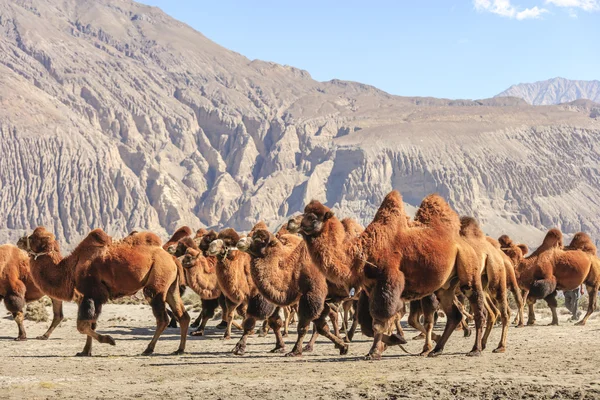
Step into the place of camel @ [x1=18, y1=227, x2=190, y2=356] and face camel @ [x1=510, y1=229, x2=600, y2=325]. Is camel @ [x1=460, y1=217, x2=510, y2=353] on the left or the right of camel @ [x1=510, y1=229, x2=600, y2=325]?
right

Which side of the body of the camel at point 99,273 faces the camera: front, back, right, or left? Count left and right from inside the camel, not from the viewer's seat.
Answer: left

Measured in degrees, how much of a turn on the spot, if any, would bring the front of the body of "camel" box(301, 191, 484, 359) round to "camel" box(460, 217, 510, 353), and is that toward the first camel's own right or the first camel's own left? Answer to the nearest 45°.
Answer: approximately 135° to the first camel's own right

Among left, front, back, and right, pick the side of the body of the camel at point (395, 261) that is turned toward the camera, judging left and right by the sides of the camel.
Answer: left

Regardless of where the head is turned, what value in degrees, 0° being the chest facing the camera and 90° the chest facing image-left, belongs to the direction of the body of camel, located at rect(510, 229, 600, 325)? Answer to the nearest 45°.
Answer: approximately 90°

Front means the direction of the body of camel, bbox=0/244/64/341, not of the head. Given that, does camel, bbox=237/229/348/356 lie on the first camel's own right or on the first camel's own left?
on the first camel's own left

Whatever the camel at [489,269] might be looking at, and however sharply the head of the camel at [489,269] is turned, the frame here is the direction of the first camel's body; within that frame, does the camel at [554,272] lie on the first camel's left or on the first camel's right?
on the first camel's right

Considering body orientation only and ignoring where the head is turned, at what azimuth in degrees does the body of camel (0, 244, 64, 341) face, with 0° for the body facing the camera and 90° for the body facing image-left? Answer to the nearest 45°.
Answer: approximately 90°

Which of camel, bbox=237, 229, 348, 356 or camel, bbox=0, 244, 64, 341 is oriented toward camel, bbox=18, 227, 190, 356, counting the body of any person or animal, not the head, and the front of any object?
camel, bbox=237, 229, 348, 356

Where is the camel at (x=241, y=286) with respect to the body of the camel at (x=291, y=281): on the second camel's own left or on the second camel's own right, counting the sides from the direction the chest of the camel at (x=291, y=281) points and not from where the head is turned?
on the second camel's own right

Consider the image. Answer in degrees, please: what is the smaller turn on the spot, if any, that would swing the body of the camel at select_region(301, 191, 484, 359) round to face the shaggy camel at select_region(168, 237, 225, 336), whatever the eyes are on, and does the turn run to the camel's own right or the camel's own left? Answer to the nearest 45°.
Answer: approximately 45° to the camel's own right

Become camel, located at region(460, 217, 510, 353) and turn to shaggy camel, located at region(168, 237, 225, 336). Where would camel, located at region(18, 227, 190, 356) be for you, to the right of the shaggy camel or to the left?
left

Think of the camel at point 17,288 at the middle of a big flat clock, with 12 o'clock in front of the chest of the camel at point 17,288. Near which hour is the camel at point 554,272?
the camel at point 554,272 is roughly at 6 o'clock from the camel at point 17,288.

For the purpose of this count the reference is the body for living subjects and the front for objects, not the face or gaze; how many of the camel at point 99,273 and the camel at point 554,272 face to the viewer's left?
2
